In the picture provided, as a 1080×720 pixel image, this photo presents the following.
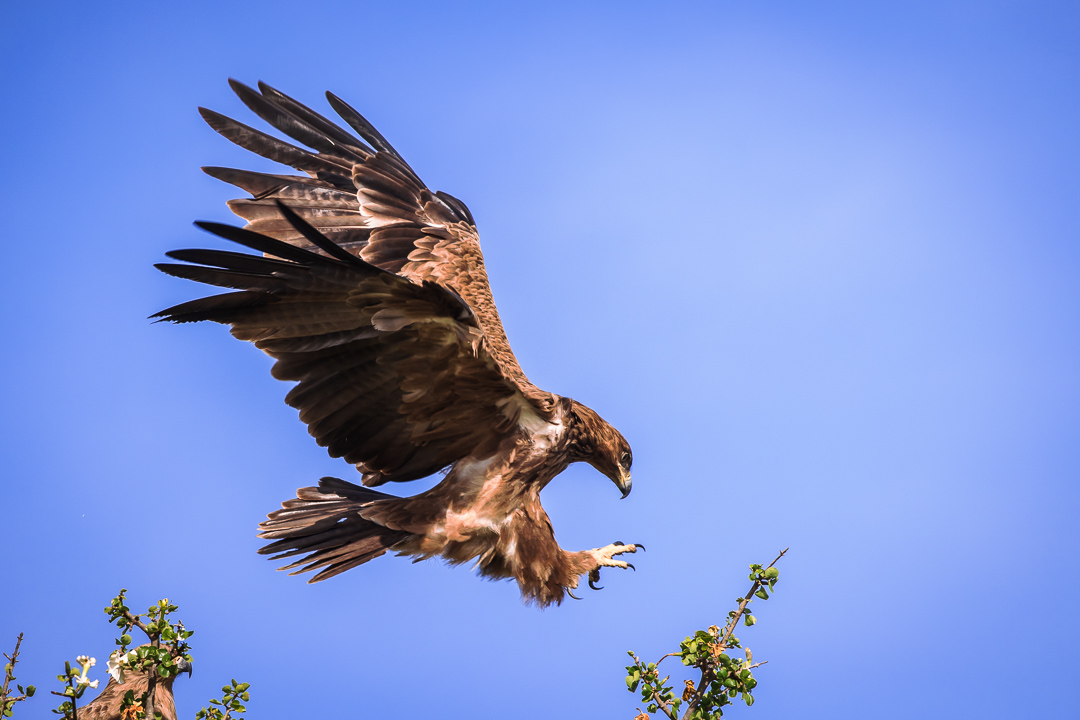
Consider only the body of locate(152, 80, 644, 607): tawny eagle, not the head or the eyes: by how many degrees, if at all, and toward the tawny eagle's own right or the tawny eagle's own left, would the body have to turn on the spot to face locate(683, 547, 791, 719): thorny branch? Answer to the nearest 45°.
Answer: approximately 45° to the tawny eagle's own right

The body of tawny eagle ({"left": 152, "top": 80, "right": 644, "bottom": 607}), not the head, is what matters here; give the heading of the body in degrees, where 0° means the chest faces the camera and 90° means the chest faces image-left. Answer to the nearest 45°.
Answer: approximately 270°
